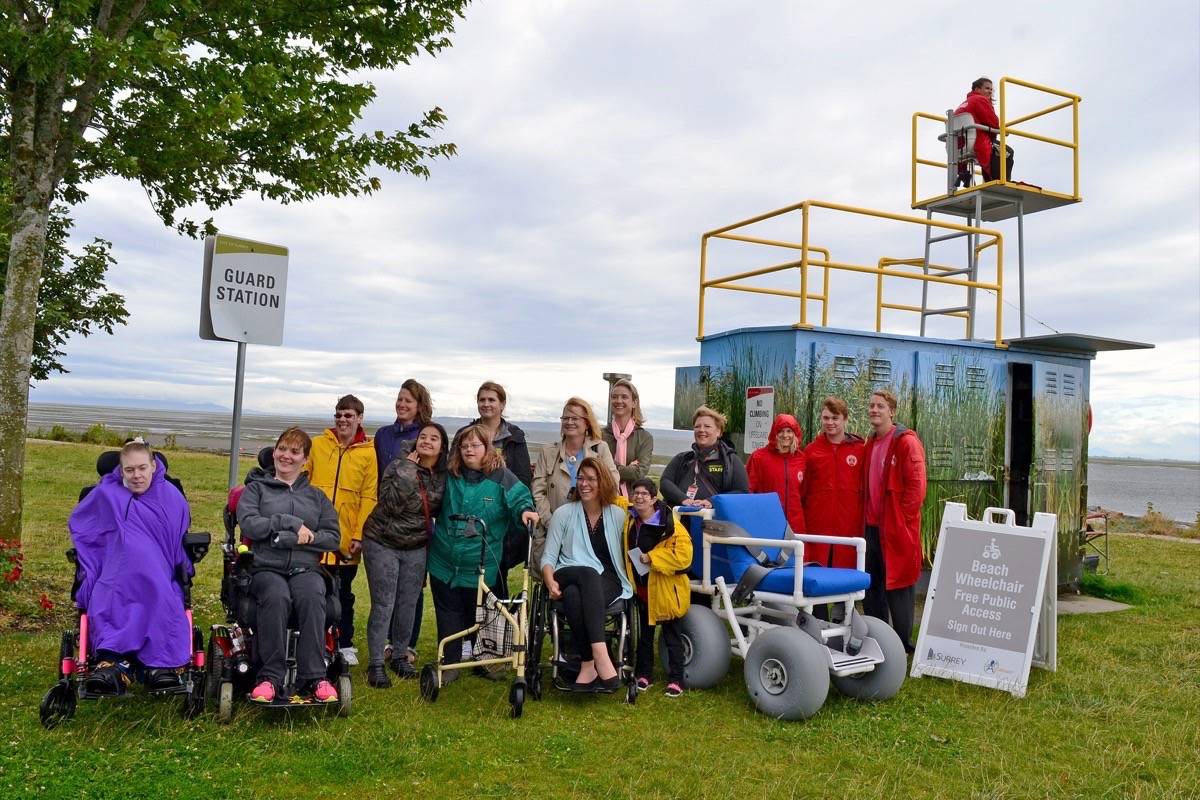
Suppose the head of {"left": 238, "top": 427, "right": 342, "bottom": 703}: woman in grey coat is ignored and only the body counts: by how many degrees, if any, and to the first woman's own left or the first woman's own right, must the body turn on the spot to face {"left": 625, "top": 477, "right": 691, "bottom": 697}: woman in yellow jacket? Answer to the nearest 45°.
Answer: approximately 90° to the first woman's own left

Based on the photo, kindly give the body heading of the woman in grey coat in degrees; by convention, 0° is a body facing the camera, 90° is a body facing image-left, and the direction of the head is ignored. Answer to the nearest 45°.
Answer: approximately 0°

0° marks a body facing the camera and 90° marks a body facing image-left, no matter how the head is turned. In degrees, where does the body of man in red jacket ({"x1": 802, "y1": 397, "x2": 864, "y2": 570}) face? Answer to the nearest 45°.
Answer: approximately 0°

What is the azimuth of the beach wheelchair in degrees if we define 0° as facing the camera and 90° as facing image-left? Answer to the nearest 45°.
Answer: approximately 315°

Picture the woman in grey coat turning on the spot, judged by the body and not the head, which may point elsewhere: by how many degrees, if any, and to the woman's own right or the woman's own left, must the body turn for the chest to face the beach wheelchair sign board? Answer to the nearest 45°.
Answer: approximately 90° to the woman's own left

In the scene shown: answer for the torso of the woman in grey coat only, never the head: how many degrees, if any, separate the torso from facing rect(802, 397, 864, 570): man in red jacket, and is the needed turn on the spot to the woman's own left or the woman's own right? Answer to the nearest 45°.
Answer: approximately 90° to the woman's own left
